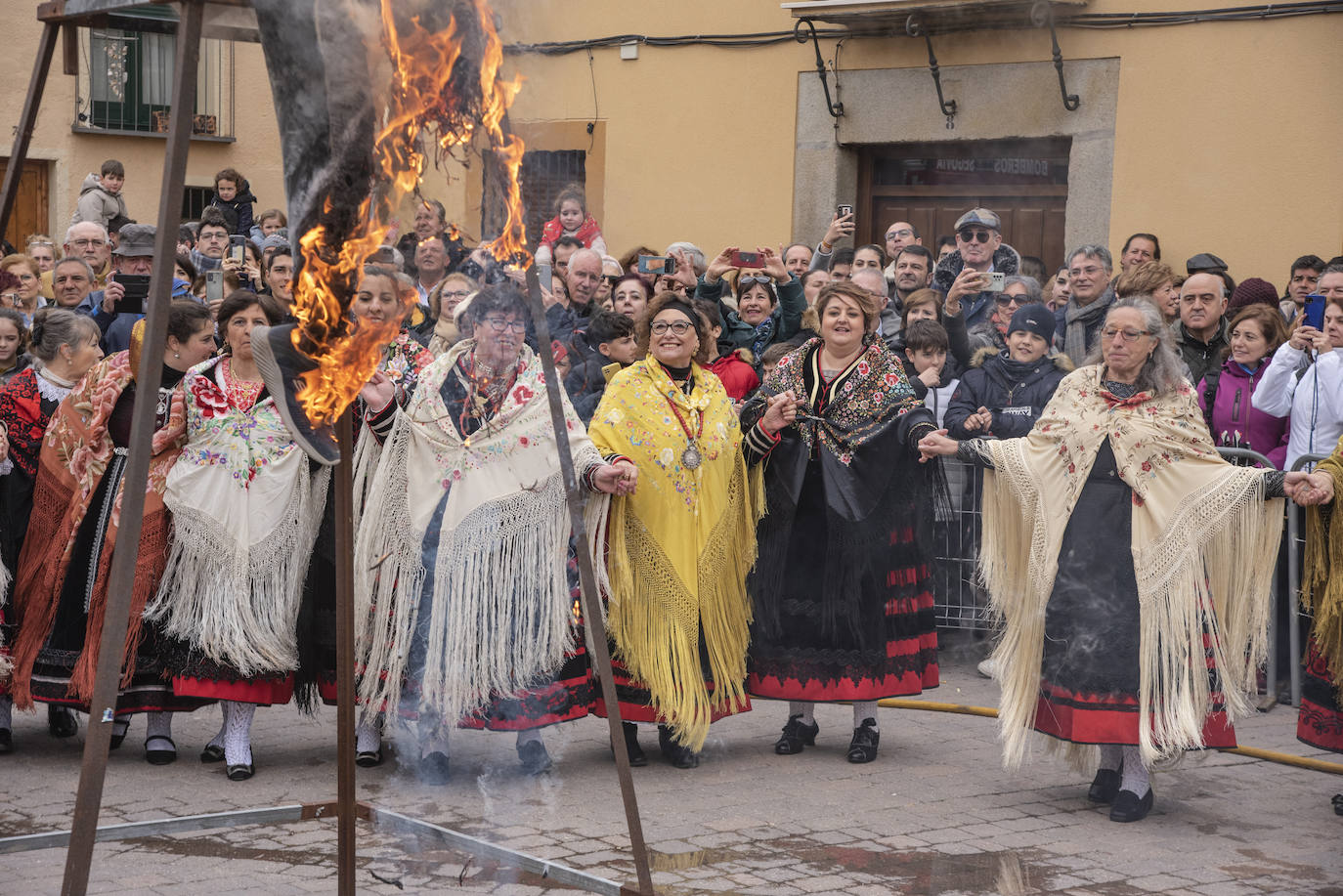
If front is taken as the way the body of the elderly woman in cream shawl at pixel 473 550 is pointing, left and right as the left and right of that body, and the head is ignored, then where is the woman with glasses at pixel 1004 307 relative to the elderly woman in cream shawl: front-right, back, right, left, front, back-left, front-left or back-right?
back-left

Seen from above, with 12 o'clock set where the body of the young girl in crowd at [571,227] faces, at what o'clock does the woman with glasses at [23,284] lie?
The woman with glasses is roughly at 3 o'clock from the young girl in crowd.

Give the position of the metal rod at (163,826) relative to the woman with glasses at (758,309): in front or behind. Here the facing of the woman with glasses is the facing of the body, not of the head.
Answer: in front

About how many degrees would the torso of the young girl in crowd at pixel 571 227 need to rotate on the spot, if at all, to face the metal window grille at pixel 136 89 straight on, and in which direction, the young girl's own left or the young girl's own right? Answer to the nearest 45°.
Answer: approximately 135° to the young girl's own right

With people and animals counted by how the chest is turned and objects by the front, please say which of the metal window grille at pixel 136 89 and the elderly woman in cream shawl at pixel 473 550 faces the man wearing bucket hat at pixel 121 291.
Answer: the metal window grille

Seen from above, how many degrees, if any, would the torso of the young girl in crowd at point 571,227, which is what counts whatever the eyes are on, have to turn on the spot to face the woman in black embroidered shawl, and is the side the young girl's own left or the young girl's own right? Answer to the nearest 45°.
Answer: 0° — they already face them

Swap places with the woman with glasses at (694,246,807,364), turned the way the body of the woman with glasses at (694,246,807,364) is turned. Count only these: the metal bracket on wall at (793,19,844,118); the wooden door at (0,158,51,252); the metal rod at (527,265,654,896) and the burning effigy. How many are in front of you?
2

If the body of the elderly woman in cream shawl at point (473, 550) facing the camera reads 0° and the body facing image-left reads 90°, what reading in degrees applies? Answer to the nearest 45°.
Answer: approximately 0°

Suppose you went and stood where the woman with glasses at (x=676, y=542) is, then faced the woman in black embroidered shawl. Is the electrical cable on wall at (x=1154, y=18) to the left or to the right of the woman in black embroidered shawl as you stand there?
left

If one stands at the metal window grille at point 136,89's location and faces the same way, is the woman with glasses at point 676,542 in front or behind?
in front

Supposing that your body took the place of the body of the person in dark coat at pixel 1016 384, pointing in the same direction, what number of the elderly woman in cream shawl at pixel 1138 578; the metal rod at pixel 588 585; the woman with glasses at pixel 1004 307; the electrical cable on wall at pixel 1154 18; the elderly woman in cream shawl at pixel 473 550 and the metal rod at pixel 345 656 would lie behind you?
2
